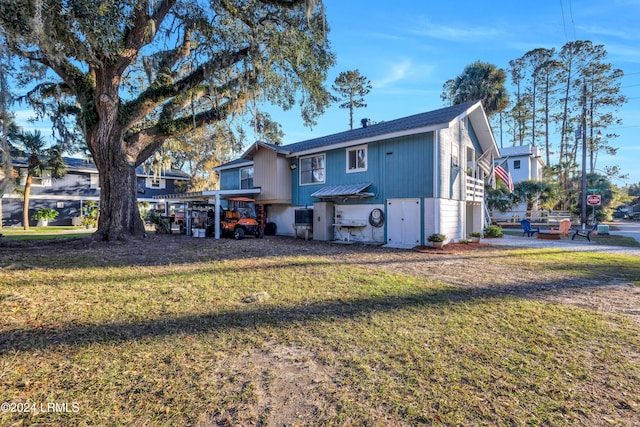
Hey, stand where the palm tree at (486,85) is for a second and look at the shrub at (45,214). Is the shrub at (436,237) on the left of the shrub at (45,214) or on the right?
left

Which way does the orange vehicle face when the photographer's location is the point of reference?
facing the viewer and to the right of the viewer

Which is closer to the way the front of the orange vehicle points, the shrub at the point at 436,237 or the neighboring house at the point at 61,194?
the shrub

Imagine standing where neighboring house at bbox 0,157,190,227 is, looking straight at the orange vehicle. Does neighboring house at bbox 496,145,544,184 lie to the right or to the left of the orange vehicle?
left

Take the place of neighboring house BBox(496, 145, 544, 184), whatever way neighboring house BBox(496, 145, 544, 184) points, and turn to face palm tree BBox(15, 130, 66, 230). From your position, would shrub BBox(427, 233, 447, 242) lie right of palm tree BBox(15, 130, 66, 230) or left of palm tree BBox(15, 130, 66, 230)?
left
